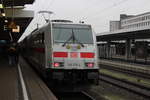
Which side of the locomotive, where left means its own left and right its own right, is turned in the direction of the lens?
front
